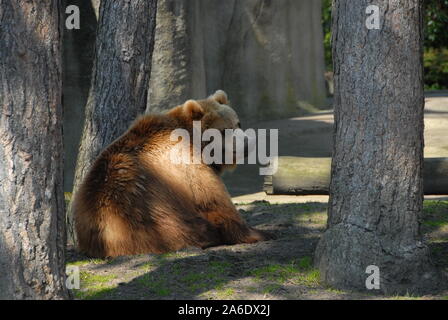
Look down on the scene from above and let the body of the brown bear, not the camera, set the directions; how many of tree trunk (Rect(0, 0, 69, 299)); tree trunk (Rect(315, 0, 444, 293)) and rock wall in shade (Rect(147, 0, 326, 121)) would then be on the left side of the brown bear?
1

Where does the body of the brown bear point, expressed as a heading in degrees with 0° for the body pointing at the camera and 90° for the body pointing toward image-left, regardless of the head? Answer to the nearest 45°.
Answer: approximately 270°

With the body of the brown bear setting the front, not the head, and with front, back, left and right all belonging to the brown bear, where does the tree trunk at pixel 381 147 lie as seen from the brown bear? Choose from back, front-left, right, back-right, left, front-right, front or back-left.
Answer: front-right

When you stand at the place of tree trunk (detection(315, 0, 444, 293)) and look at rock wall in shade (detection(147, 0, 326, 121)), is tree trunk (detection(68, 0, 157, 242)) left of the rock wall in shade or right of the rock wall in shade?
left
